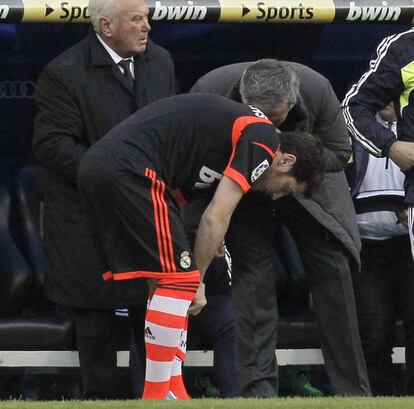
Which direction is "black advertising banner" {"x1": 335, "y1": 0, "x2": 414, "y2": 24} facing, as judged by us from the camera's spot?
facing the viewer

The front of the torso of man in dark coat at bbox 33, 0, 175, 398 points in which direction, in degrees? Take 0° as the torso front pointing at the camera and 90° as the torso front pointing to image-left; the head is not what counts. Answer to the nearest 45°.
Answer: approximately 315°

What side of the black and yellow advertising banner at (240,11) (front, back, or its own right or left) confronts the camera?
front

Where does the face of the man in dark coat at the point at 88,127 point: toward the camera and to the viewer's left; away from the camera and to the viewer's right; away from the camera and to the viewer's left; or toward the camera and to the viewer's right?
toward the camera and to the viewer's right

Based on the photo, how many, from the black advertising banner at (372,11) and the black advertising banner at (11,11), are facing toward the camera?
2

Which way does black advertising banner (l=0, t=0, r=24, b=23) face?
toward the camera
